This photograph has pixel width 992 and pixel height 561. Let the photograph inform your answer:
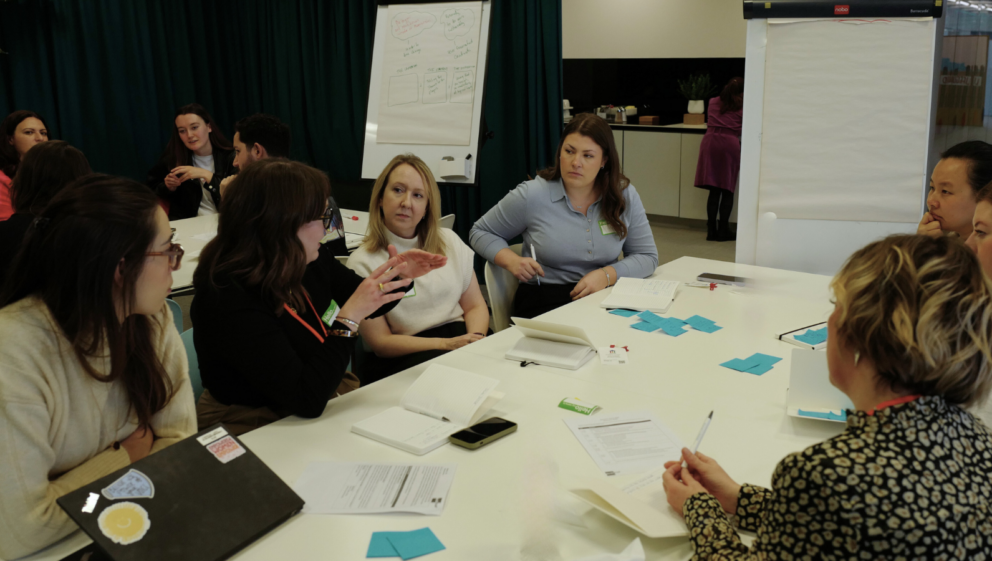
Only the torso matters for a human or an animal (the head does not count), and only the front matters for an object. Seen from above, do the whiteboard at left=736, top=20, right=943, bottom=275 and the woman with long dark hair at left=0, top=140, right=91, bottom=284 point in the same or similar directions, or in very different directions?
very different directions

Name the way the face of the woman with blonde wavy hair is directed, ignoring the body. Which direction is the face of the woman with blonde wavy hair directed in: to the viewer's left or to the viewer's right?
to the viewer's left

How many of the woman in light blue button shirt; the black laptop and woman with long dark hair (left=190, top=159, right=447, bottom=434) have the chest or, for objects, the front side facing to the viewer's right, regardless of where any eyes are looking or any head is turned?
1

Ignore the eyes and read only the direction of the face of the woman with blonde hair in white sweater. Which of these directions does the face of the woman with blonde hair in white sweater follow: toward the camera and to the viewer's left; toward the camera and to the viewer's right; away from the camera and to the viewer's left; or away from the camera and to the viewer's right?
toward the camera and to the viewer's left

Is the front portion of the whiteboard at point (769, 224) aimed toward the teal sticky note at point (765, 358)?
yes

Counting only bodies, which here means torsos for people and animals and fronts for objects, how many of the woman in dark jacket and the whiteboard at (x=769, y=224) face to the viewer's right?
0

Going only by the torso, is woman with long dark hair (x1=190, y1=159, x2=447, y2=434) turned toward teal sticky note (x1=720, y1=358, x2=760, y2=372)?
yes

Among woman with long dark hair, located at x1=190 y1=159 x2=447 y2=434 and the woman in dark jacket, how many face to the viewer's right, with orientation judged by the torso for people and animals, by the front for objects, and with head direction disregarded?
1

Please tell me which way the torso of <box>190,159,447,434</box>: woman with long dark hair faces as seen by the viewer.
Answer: to the viewer's right

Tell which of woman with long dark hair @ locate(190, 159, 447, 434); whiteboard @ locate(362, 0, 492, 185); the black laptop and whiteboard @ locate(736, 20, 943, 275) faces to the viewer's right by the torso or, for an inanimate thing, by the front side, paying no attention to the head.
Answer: the woman with long dark hair

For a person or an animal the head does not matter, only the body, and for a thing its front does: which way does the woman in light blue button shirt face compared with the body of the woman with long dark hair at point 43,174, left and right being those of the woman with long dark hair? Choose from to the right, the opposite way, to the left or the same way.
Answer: the opposite way
